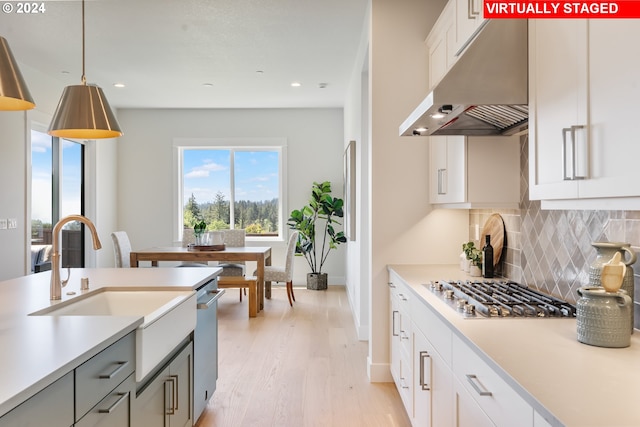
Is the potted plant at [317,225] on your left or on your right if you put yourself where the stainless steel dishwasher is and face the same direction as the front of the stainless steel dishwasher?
on your left

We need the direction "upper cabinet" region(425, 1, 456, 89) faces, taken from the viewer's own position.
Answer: facing to the left of the viewer

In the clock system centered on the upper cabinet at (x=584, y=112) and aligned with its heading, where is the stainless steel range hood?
The stainless steel range hood is roughly at 3 o'clock from the upper cabinet.

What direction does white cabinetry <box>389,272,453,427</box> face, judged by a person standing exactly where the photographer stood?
facing to the left of the viewer

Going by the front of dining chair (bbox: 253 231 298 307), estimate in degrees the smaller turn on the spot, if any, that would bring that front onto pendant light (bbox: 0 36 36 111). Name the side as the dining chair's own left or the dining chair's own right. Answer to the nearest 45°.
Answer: approximately 90° to the dining chair's own left

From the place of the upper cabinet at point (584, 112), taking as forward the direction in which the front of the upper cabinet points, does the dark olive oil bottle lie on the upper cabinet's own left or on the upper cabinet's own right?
on the upper cabinet's own right

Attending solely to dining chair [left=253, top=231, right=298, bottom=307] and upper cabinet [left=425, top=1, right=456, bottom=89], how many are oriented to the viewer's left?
2

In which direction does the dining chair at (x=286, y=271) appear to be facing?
to the viewer's left

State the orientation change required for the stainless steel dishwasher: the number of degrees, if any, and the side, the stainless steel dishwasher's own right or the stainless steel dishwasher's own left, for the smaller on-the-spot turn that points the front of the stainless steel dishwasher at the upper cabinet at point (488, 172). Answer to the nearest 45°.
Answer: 0° — it already faces it

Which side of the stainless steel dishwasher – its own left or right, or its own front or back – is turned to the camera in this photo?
right

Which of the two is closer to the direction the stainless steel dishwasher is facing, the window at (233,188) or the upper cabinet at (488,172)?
the upper cabinet

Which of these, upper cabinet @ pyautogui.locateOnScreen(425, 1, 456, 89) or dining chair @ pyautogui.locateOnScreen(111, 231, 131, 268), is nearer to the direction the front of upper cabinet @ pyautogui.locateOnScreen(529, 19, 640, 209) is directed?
the dining chair

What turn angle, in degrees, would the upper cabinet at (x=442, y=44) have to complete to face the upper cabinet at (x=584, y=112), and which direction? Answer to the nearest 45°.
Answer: approximately 90° to its left

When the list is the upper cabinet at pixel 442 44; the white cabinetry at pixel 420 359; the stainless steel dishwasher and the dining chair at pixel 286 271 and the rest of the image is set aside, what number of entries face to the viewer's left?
3

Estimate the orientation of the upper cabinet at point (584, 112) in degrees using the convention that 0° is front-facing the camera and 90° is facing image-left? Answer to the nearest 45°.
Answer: approximately 45°
